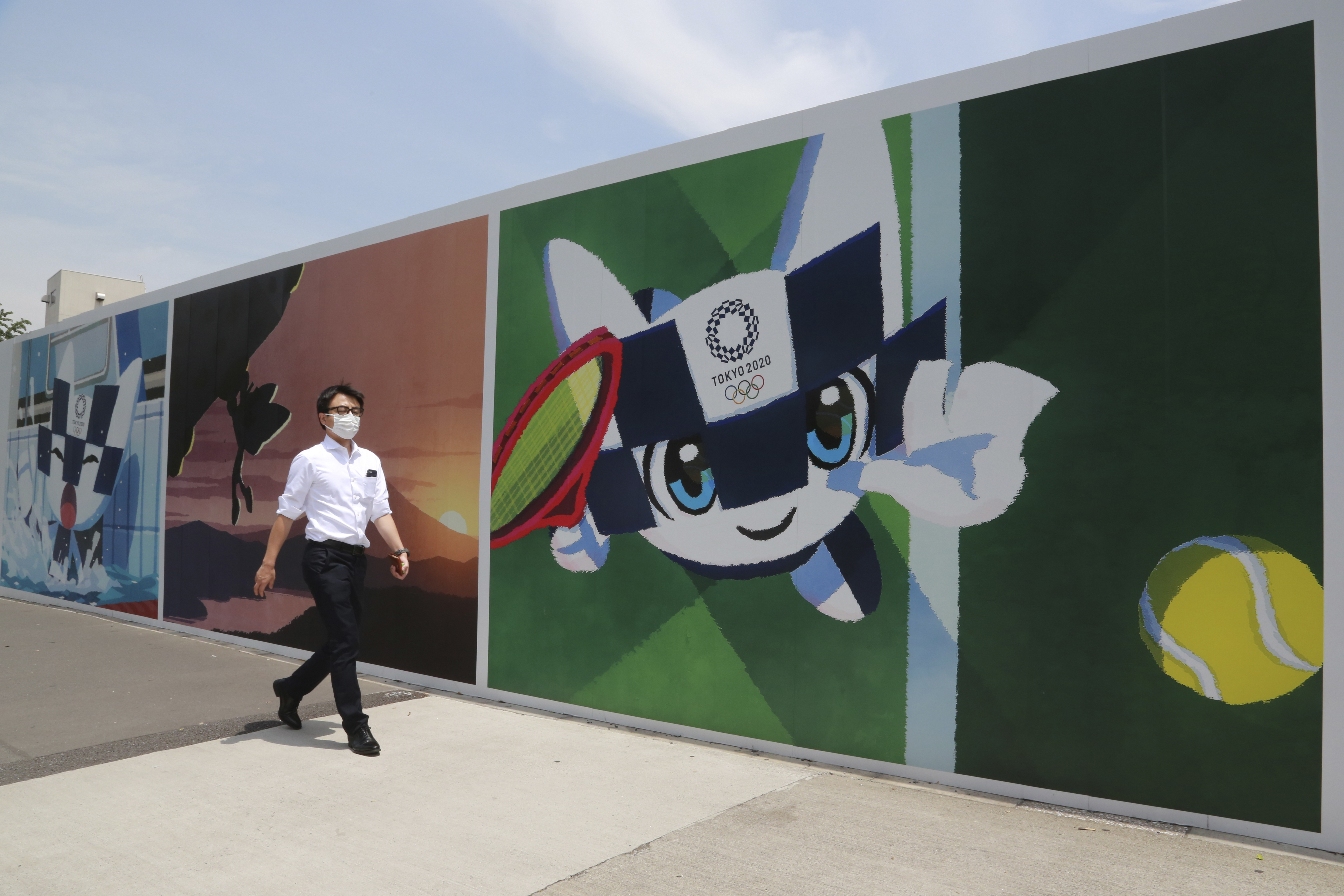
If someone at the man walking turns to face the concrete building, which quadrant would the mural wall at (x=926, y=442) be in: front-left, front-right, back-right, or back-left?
back-right

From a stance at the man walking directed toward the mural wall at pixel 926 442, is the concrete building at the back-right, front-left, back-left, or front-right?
back-left

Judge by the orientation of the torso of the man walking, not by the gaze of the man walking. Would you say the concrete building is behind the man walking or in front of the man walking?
behind
